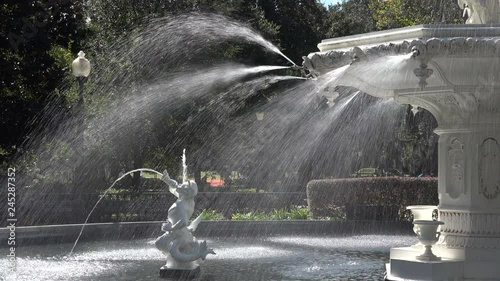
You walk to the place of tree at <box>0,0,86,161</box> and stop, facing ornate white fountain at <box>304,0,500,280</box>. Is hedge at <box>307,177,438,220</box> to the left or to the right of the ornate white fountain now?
left

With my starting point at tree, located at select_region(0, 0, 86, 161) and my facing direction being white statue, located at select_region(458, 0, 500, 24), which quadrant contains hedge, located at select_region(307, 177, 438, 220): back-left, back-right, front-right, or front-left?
front-left

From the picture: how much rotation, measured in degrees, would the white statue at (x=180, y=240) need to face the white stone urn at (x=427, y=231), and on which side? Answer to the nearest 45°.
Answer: approximately 135° to its left

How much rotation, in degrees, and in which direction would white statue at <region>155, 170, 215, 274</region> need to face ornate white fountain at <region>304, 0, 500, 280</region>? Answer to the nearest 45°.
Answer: approximately 180°

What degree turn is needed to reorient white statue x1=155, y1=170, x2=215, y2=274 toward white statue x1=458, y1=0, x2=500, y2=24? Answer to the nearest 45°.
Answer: approximately 180°

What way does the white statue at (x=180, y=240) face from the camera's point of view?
to the viewer's left

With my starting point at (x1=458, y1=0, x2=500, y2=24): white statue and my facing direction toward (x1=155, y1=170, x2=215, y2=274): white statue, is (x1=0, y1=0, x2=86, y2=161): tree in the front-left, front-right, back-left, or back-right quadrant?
front-right
